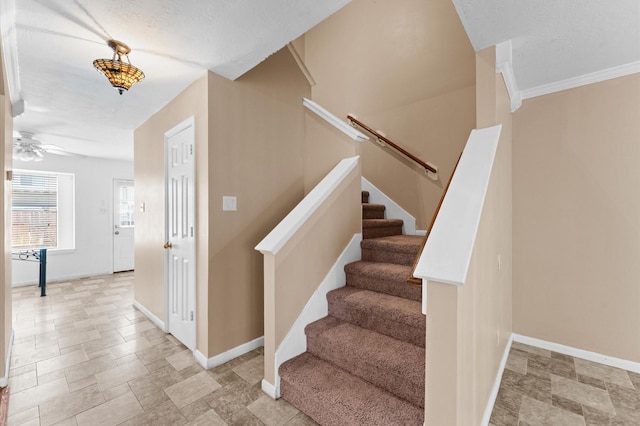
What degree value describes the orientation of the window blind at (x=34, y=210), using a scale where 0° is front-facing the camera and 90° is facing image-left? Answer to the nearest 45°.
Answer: approximately 0°

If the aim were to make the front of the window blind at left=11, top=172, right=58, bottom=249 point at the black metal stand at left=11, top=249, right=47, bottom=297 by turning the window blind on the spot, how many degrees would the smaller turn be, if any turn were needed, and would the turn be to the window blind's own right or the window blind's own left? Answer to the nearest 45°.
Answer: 0° — it already faces it

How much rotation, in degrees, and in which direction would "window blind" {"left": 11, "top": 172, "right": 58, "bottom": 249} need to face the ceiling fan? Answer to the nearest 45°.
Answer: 0° — it already faces it

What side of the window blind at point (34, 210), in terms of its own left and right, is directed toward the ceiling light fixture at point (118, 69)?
front
